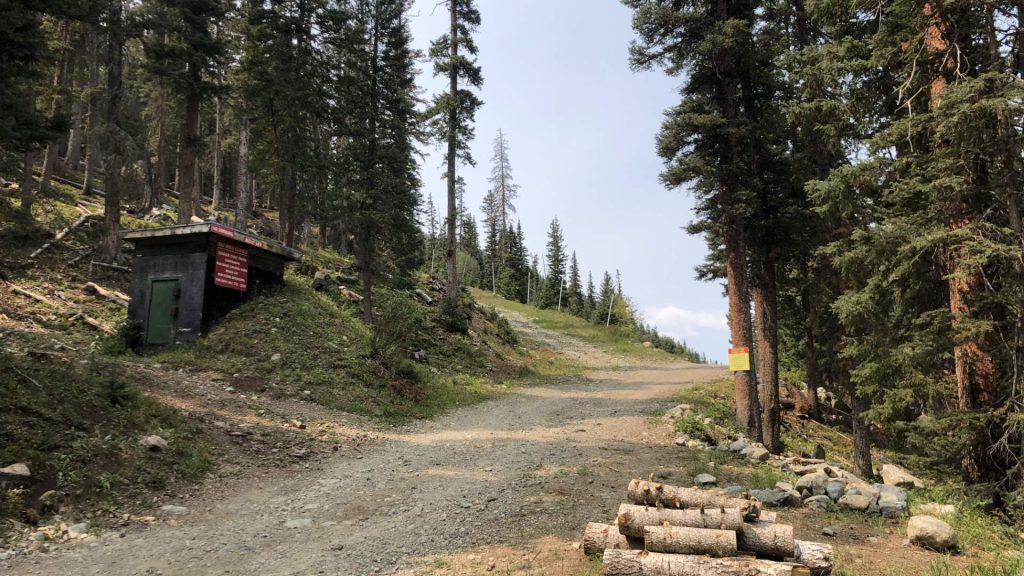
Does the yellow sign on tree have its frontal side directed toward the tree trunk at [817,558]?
yes

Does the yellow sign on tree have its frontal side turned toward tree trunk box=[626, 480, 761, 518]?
yes

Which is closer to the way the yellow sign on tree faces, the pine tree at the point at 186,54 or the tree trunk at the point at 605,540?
the tree trunk

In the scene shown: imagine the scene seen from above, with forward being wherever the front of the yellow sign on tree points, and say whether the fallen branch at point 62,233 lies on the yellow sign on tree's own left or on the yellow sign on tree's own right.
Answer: on the yellow sign on tree's own right

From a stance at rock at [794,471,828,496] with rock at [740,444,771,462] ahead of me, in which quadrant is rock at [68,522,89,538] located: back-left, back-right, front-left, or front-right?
back-left

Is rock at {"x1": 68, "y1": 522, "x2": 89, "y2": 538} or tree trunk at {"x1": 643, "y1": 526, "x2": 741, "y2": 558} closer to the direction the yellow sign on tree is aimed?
the tree trunk

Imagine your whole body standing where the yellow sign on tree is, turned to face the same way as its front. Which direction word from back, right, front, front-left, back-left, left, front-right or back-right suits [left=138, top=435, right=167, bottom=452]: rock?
front-right

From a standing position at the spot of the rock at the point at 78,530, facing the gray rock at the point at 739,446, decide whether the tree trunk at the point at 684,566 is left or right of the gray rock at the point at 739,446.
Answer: right

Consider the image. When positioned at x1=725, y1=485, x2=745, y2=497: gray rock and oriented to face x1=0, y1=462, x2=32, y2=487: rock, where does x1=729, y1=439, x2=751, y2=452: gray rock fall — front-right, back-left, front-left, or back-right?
back-right

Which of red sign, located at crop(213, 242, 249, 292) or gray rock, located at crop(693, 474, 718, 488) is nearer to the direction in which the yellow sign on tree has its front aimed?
the gray rock

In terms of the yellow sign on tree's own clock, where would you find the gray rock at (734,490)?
The gray rock is roughly at 12 o'clock from the yellow sign on tree.

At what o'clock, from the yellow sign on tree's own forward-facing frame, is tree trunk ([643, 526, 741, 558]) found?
The tree trunk is roughly at 12 o'clock from the yellow sign on tree.

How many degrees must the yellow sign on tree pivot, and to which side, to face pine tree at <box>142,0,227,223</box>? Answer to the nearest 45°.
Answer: approximately 90° to its right

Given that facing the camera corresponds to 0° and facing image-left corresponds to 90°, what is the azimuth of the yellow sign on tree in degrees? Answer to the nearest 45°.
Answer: approximately 0°

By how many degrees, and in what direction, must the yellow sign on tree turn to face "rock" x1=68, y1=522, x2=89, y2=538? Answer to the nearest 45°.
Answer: approximately 45° to its right
